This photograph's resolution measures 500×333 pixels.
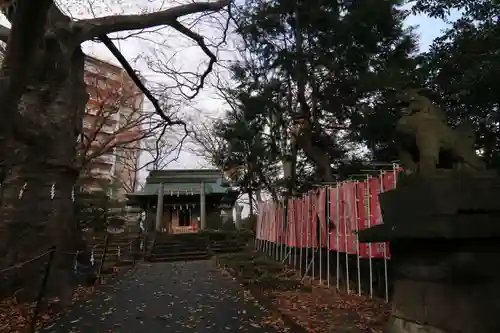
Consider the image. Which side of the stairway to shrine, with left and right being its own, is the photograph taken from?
front

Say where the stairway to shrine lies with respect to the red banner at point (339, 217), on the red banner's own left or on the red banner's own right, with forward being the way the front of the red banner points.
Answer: on the red banner's own right

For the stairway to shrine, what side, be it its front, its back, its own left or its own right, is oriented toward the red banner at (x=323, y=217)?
front

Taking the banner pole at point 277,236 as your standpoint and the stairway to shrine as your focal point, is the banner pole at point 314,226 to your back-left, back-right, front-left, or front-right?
back-left

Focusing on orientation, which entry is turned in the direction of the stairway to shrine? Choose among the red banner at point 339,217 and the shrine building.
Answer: the shrine building

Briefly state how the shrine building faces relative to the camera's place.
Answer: facing the viewer

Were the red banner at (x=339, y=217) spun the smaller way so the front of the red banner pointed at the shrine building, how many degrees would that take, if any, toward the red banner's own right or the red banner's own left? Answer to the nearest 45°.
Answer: approximately 90° to the red banner's own right

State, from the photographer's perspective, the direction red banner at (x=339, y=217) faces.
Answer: facing the viewer and to the left of the viewer

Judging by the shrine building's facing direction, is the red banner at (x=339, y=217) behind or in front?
in front

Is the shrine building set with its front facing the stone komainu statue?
yes

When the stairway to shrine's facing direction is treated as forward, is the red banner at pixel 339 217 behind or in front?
in front

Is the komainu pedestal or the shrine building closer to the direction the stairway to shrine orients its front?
the komainu pedestal

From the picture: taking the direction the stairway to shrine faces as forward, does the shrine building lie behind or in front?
behind

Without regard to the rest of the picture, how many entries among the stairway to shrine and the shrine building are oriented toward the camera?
2
